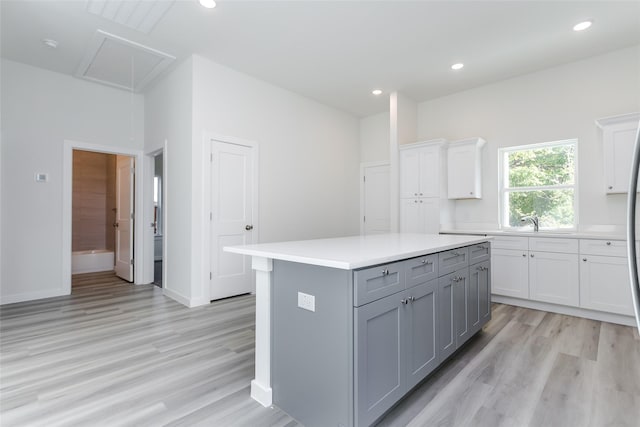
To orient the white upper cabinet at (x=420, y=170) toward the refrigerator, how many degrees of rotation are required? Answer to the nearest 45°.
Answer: approximately 45° to its left

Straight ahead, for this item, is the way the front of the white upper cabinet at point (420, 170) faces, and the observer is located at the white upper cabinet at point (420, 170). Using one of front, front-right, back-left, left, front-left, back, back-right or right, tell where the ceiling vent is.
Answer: front

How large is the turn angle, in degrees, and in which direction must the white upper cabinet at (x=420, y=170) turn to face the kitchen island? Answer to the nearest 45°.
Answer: approximately 45° to its left

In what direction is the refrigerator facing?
to the viewer's left

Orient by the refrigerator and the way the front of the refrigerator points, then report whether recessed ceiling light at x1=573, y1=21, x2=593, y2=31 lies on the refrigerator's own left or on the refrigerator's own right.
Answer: on the refrigerator's own right

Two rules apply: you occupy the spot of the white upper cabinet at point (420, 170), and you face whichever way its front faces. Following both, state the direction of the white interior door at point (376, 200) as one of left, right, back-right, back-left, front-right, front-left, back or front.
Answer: right

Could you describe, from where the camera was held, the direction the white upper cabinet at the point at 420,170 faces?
facing the viewer and to the left of the viewer

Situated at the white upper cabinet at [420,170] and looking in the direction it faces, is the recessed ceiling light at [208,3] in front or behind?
in front

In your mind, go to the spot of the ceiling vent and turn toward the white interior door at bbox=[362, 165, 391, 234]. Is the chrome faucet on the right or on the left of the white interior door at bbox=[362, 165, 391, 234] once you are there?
right

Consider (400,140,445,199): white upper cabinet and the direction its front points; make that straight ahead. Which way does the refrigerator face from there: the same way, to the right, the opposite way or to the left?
to the right

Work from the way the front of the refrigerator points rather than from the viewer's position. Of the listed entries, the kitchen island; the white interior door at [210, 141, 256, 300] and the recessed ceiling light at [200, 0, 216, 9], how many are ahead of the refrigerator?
3

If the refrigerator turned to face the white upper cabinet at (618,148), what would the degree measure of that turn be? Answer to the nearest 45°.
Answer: approximately 90° to its right

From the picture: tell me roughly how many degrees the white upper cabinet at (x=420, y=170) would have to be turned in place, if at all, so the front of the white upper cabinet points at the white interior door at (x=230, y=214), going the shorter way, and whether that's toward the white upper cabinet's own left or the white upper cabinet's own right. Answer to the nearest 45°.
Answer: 0° — it already faces it

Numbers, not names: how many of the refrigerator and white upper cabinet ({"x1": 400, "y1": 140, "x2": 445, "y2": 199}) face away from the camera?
0
